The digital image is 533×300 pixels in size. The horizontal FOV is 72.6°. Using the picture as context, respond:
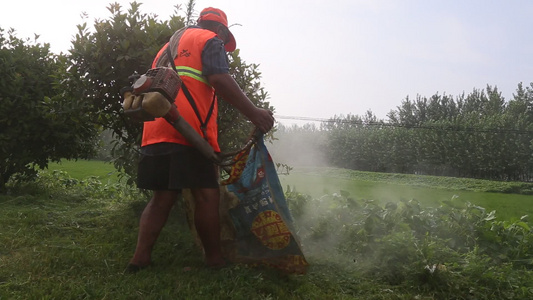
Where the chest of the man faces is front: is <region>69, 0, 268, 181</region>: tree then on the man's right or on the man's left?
on the man's left

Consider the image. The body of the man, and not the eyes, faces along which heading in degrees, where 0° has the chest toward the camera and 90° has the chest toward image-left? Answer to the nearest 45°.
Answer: approximately 225°

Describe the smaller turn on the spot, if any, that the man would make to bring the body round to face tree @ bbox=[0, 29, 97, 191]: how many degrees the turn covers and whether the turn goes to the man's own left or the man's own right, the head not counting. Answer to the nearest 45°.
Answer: approximately 90° to the man's own left
